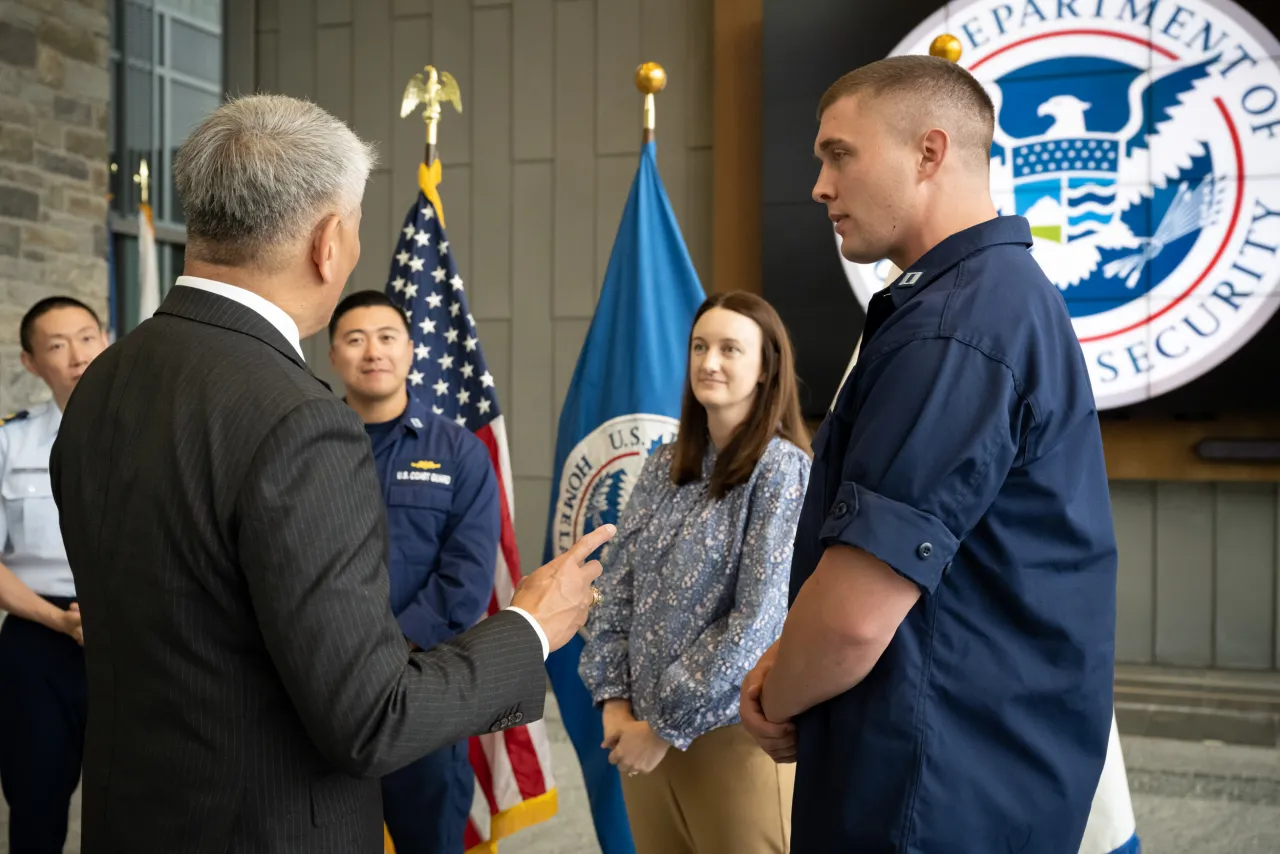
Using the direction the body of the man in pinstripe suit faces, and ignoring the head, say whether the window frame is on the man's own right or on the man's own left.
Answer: on the man's own left

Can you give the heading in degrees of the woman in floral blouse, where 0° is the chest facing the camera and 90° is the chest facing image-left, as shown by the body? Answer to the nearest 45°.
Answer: approximately 45°

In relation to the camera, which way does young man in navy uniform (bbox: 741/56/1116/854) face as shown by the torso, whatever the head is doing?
to the viewer's left

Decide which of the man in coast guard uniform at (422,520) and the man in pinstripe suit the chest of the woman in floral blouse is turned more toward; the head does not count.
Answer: the man in pinstripe suit

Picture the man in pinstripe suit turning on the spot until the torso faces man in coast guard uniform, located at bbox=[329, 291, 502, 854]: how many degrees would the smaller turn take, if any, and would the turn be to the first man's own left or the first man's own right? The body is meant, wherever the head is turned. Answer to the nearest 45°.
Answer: approximately 45° to the first man's own left

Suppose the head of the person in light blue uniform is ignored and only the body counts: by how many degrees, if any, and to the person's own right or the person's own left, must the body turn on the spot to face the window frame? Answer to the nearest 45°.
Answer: approximately 135° to the person's own left

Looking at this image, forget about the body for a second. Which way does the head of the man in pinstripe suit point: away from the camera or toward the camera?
away from the camera

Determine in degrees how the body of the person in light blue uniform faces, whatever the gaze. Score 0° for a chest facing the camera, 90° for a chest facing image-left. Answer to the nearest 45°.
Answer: approximately 315°

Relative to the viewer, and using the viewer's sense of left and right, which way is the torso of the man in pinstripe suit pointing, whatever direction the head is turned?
facing away from the viewer and to the right of the viewer
